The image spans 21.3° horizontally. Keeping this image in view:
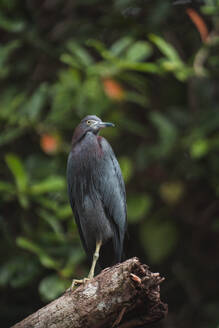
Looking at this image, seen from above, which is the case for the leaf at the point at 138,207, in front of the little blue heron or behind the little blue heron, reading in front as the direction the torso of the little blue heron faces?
behind

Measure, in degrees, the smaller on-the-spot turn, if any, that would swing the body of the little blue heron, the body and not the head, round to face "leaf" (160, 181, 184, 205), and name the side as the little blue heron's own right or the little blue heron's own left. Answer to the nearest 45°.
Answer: approximately 180°

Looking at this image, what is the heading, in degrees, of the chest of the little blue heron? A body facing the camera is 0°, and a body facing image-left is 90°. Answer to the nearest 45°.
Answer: approximately 45°

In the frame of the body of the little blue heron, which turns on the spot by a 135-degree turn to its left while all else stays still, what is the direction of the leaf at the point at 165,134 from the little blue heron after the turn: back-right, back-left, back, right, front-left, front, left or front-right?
front-left

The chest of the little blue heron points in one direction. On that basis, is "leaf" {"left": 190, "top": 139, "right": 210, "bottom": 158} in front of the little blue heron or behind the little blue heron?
behind
